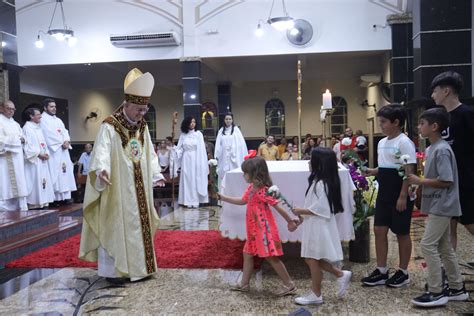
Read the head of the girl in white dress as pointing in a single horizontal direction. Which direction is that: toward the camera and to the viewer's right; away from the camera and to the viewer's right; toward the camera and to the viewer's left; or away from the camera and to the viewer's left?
away from the camera and to the viewer's left

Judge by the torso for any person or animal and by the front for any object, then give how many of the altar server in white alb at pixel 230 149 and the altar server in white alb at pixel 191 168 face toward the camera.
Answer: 2

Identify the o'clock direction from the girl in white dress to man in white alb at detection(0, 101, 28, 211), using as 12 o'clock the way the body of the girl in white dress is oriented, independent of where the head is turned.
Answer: The man in white alb is roughly at 1 o'clock from the girl in white dress.

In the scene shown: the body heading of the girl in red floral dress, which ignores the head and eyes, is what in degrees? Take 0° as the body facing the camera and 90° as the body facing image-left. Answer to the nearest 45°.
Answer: approximately 90°

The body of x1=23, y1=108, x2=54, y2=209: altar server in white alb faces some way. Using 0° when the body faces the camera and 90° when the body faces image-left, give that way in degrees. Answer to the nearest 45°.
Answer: approximately 315°

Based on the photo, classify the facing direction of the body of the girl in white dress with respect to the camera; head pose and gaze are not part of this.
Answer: to the viewer's left

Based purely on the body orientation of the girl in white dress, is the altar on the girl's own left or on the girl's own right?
on the girl's own right

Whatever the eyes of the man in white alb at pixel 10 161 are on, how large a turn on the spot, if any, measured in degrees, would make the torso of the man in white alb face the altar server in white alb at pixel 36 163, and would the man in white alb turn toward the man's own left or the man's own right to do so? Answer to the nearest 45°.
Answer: approximately 90° to the man's own left

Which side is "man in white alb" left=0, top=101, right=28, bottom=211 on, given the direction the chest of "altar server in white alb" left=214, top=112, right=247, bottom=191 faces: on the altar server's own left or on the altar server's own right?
on the altar server's own right

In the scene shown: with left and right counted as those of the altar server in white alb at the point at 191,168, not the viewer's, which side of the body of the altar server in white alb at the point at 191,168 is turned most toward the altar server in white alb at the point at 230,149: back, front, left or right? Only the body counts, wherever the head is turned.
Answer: left
